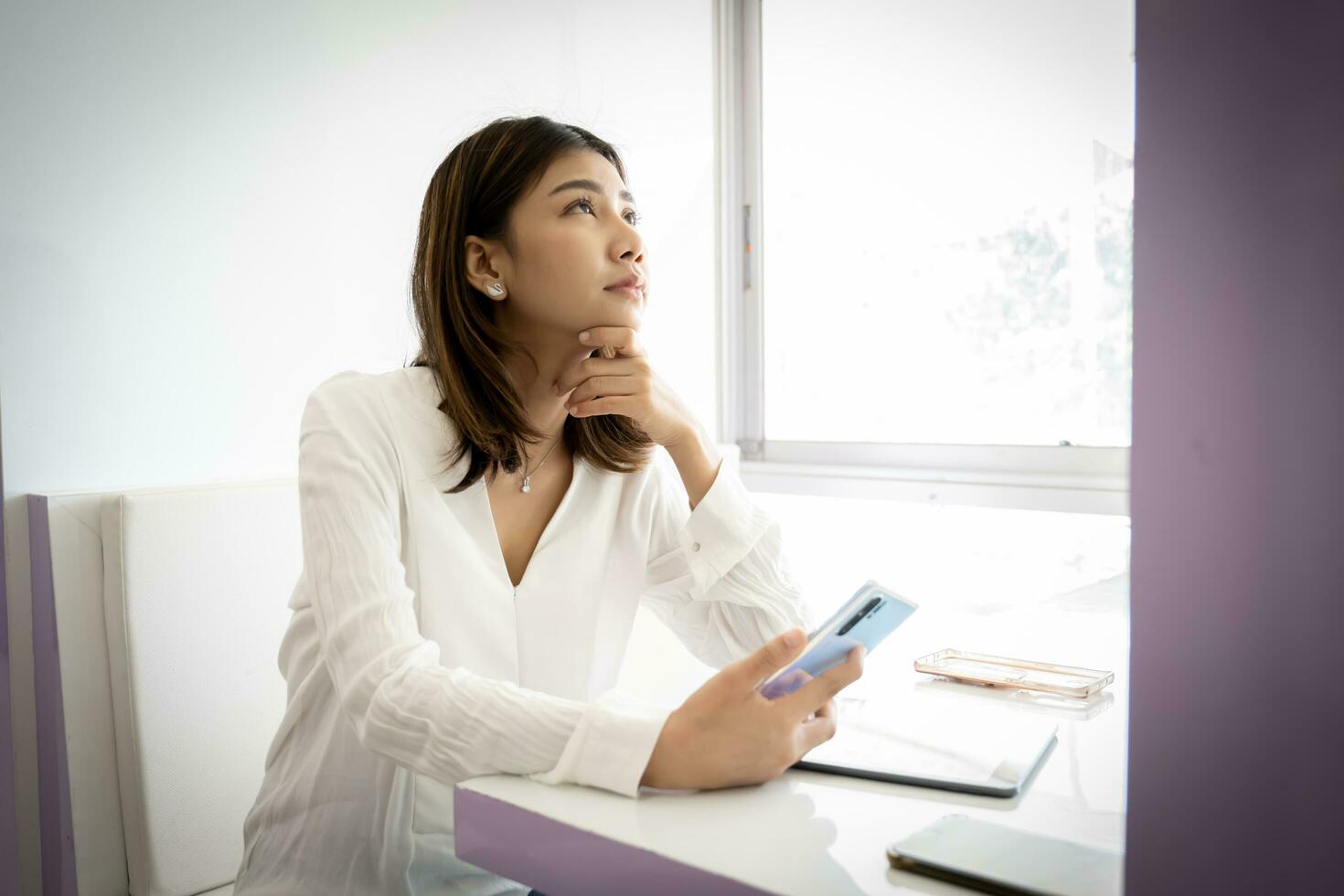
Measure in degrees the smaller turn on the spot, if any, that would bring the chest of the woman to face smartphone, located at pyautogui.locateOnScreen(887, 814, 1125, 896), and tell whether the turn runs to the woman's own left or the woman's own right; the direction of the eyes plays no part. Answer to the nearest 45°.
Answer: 0° — they already face it

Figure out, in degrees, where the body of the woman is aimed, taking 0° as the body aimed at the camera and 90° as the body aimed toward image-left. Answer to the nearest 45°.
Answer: approximately 315°

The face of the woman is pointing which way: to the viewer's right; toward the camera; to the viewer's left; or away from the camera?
to the viewer's right
